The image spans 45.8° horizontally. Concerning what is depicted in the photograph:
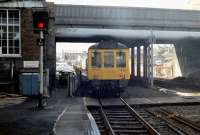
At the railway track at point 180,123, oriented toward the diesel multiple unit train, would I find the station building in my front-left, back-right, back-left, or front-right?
front-left

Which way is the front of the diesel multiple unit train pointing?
toward the camera

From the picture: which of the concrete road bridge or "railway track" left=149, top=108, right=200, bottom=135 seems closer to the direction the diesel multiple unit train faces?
the railway track

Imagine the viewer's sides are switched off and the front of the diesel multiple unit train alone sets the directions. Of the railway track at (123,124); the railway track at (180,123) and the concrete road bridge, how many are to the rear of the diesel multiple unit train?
1

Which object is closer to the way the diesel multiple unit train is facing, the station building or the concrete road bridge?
the station building

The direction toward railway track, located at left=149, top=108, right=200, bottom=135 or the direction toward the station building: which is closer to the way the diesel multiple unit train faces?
the railway track

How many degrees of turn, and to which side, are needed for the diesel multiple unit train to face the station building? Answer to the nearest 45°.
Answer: approximately 90° to its right

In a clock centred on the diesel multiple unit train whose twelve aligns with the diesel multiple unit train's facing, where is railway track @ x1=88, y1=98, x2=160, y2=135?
The railway track is roughly at 12 o'clock from the diesel multiple unit train.

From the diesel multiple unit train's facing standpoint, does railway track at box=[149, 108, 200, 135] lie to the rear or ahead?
ahead
